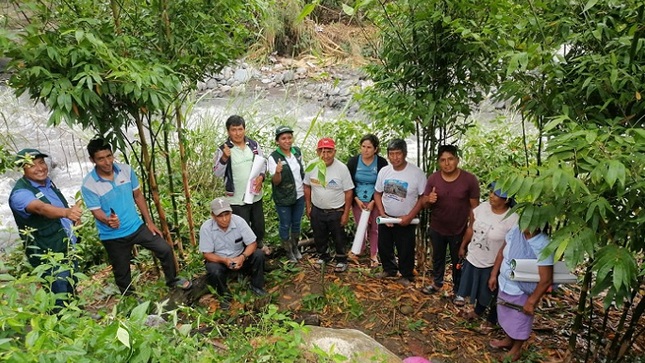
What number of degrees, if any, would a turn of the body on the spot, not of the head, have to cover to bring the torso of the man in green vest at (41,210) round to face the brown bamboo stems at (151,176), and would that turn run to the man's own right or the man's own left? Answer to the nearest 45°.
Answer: approximately 45° to the man's own left

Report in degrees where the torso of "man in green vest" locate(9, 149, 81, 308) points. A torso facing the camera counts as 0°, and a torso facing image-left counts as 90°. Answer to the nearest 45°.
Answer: approximately 315°

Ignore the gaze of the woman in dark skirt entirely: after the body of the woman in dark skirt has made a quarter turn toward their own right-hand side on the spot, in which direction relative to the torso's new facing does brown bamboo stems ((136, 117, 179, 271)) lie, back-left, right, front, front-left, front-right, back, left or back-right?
front-left

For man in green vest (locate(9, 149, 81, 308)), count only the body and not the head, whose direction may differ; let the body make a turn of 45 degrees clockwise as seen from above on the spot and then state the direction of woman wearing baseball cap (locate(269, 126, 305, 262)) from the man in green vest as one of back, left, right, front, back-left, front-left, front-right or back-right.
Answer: left

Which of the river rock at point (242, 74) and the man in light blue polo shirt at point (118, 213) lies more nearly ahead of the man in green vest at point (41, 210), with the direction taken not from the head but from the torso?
the man in light blue polo shirt

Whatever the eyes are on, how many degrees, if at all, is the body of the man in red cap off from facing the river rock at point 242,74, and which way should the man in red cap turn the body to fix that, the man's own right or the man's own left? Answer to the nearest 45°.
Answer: approximately 180°

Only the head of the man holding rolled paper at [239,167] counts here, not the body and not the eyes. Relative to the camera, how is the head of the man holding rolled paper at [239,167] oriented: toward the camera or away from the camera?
toward the camera

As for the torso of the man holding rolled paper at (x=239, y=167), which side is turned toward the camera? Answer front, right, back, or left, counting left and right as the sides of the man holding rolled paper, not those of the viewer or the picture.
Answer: front

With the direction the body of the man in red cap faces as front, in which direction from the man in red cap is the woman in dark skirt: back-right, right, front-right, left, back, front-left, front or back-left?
front-left

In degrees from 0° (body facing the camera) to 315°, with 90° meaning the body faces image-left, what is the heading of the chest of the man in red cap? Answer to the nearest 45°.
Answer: approximately 0°

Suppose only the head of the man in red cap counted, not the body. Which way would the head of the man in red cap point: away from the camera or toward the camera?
toward the camera

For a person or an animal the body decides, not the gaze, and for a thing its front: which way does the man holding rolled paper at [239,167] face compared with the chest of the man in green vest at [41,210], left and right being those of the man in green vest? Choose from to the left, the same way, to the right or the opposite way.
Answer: to the right

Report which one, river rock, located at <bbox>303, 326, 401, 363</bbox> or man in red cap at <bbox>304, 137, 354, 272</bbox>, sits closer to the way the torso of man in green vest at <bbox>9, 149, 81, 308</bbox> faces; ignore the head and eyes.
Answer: the river rock
